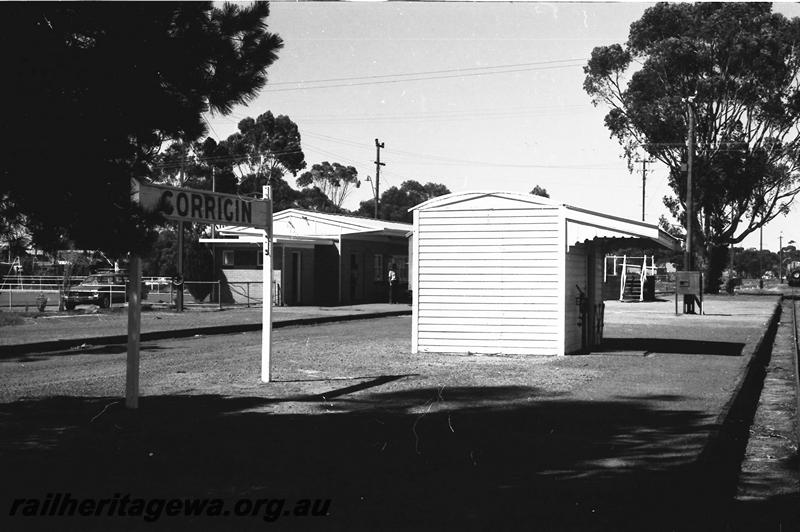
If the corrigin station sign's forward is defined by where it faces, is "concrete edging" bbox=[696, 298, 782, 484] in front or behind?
in front

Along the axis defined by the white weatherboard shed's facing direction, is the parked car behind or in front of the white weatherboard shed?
behind

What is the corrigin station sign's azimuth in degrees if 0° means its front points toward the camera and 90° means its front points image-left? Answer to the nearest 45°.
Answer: approximately 315°

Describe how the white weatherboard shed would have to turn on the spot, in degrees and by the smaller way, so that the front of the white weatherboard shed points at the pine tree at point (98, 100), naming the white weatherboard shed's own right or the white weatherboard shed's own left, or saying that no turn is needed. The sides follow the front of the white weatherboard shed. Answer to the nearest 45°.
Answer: approximately 90° to the white weatherboard shed's own right

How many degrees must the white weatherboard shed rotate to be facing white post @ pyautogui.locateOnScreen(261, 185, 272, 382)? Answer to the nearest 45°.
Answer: approximately 135° to its right

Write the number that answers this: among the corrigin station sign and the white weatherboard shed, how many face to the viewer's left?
0

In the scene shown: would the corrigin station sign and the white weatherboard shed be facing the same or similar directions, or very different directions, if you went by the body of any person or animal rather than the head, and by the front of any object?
same or similar directions

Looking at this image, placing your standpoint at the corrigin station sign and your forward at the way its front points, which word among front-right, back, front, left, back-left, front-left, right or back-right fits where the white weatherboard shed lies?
left

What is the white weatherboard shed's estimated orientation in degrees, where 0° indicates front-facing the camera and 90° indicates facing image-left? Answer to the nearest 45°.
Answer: approximately 270°

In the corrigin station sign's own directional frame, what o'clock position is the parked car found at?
The parked car is roughly at 7 o'clock from the corrigin station sign.
